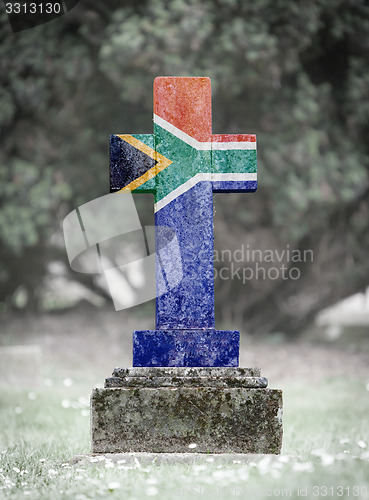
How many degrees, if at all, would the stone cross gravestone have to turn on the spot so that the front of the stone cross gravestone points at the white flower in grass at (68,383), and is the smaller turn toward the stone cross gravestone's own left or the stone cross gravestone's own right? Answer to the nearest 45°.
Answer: approximately 180°

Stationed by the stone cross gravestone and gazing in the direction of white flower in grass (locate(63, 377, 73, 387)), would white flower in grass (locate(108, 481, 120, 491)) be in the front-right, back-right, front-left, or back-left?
back-left

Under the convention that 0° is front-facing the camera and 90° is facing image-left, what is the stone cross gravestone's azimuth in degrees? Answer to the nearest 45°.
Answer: approximately 0°

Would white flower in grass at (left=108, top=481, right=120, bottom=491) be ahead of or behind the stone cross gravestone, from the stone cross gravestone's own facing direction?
ahead
